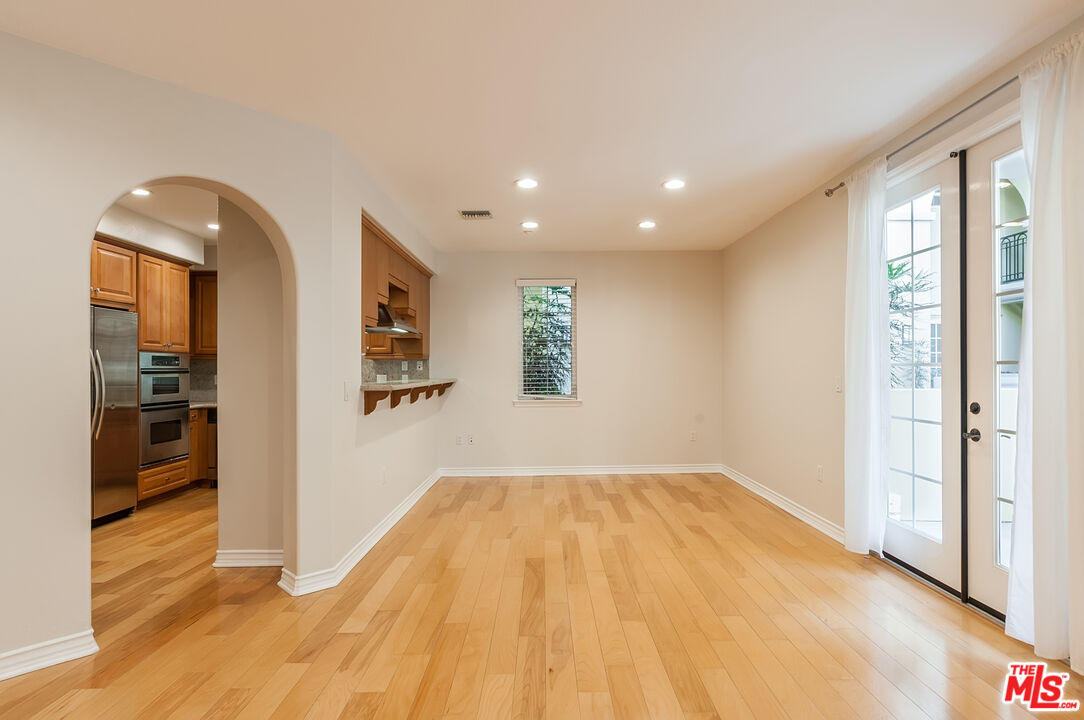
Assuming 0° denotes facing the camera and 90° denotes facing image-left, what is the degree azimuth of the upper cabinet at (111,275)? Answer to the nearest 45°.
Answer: approximately 315°

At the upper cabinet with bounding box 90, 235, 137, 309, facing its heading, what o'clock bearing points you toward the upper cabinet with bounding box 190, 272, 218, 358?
the upper cabinet with bounding box 190, 272, 218, 358 is roughly at 9 o'clock from the upper cabinet with bounding box 90, 235, 137, 309.

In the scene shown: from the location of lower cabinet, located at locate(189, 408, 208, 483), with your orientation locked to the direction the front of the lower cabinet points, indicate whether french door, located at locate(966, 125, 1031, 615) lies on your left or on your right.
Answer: on your left
